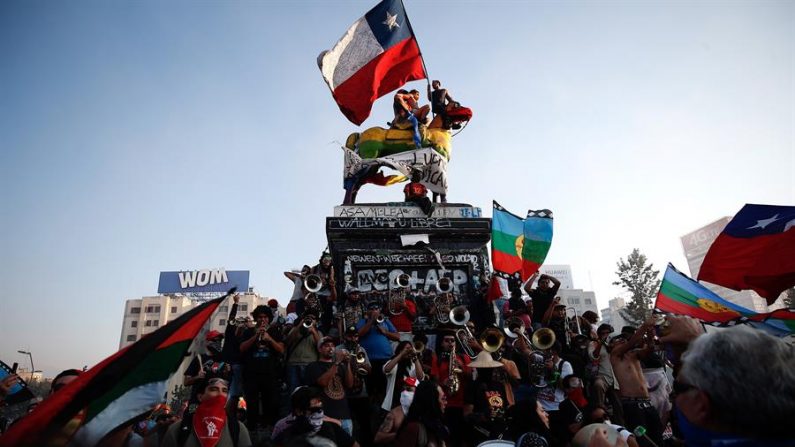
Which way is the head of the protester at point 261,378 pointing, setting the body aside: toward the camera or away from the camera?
toward the camera

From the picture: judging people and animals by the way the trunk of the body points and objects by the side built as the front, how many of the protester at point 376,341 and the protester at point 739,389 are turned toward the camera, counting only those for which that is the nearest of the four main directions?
1

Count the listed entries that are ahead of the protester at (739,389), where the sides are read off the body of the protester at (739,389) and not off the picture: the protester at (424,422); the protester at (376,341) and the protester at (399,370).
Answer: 3

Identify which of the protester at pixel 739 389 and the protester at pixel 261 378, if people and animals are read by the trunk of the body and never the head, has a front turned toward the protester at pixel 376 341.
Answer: the protester at pixel 739 389

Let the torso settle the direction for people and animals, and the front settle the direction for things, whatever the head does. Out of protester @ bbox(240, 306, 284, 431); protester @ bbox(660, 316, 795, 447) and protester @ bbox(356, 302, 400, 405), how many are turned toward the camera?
2

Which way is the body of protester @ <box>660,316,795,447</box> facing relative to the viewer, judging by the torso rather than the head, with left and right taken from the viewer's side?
facing away from the viewer and to the left of the viewer

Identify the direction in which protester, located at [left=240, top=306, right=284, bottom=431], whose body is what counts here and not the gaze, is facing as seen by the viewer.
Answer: toward the camera

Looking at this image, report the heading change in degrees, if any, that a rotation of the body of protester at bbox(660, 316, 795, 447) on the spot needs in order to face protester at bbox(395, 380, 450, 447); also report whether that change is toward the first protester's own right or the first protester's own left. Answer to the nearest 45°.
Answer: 0° — they already face them

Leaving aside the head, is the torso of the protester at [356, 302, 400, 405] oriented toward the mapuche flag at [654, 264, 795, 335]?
no

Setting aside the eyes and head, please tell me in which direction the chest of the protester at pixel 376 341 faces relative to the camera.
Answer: toward the camera

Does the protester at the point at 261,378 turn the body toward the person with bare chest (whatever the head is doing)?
no

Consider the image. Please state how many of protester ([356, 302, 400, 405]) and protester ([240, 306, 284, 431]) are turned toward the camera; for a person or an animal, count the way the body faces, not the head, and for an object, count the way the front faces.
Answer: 2

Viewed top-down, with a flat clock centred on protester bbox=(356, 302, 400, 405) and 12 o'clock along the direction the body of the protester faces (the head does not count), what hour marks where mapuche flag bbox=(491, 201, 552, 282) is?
The mapuche flag is roughly at 8 o'clock from the protester.

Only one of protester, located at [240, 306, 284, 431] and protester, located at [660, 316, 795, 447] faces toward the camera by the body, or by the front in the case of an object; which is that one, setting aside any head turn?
protester, located at [240, 306, 284, 431]

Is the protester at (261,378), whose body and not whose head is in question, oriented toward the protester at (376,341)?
no

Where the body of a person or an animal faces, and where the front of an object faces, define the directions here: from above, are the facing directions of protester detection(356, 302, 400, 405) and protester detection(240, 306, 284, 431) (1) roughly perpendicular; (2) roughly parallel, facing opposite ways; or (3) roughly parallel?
roughly parallel

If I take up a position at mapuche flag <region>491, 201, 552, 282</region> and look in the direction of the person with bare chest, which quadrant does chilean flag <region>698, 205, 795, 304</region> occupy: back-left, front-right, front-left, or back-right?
front-left

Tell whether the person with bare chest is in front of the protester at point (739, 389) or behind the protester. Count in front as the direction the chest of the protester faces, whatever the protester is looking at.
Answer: in front

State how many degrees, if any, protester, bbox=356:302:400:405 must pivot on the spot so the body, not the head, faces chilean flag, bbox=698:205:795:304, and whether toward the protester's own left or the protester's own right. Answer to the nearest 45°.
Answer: approximately 90° to the protester's own left
